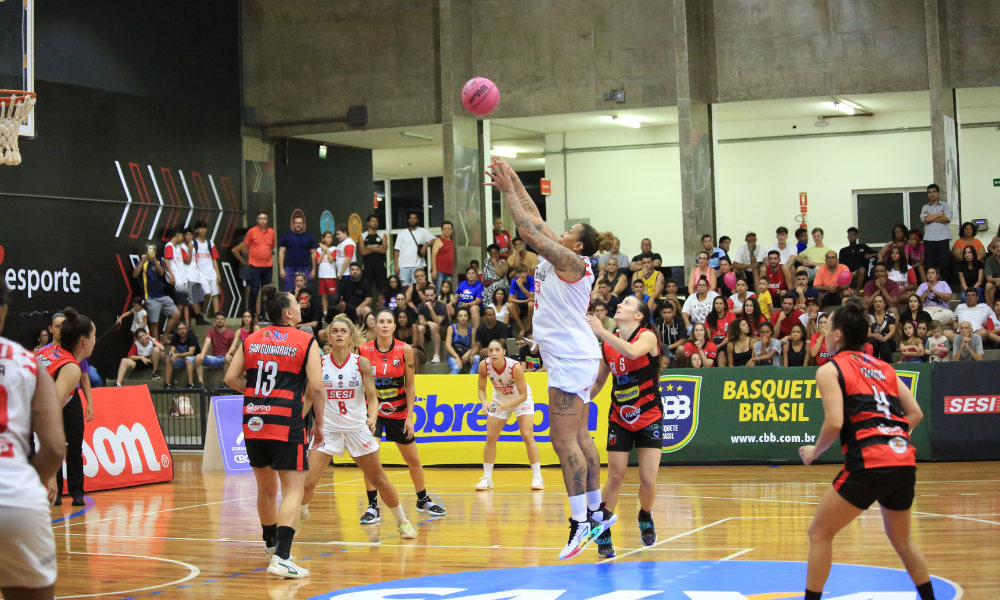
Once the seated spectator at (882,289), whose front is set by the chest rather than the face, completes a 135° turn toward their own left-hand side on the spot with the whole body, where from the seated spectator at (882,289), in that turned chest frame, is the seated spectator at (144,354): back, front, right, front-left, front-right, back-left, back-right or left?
back-left

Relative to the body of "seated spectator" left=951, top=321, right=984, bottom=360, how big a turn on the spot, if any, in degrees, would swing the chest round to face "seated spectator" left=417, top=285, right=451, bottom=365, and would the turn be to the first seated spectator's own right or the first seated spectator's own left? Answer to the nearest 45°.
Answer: approximately 90° to the first seated spectator's own right

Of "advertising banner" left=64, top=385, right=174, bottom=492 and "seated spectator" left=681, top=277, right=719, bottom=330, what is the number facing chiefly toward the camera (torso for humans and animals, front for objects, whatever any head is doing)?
2

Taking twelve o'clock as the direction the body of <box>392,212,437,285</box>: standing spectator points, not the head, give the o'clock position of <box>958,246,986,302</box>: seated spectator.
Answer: The seated spectator is roughly at 10 o'clock from the standing spectator.

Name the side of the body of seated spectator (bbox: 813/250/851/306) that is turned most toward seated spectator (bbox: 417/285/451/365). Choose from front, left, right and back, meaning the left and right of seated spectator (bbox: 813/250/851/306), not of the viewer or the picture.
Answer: right

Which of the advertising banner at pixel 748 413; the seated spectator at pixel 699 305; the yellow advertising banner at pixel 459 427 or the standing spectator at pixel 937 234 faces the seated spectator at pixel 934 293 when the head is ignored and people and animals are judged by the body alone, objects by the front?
the standing spectator

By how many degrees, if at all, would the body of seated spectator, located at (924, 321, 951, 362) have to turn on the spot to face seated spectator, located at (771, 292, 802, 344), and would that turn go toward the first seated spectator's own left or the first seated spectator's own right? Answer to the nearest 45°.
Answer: approximately 90° to the first seated spectator's own right

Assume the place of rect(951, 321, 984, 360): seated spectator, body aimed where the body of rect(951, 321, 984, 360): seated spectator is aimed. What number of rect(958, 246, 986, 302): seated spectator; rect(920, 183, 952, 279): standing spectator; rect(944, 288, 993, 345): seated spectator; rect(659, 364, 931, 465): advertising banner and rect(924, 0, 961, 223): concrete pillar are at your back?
4

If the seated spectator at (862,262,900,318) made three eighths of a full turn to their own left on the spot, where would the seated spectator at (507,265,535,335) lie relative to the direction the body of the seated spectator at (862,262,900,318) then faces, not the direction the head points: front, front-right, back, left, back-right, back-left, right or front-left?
back-left

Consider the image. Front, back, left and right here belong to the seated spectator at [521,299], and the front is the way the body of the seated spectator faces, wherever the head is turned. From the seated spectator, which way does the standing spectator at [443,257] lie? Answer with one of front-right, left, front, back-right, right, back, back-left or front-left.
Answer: back-right

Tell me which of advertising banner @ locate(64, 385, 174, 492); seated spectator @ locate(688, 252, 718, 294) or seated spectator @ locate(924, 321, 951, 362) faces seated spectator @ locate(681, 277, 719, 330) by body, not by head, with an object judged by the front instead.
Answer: seated spectator @ locate(688, 252, 718, 294)

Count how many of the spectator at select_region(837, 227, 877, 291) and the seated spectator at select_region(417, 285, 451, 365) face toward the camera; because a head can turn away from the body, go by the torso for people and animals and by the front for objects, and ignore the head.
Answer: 2

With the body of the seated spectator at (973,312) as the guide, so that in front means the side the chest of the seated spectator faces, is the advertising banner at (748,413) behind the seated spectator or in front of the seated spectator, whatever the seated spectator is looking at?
in front

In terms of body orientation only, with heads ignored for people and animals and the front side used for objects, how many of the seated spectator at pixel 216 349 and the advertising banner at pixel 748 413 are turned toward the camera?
2

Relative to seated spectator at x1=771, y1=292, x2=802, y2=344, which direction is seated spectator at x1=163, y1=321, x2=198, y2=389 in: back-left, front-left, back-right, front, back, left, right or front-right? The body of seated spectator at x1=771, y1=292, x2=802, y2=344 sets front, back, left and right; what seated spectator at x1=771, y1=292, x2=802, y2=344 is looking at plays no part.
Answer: right
